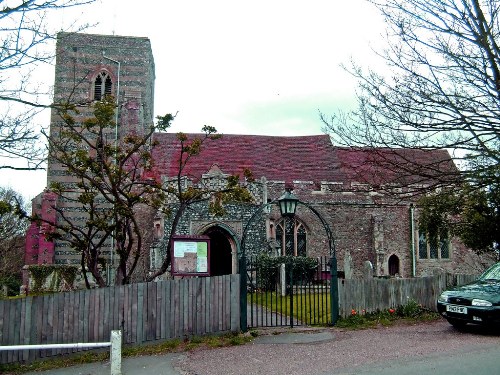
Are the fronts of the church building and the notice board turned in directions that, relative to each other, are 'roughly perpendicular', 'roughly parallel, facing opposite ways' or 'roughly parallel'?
roughly parallel

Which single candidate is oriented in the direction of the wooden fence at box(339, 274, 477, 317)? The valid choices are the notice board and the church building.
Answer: the church building

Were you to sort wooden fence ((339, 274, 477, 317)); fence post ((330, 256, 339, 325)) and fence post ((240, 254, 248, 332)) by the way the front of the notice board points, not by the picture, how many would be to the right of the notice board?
0

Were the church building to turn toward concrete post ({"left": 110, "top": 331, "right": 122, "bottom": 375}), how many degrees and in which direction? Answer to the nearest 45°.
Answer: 0° — it already faces it

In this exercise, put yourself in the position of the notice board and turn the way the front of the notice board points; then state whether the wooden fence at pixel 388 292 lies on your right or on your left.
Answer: on your left

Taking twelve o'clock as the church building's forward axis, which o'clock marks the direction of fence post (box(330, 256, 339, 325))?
The fence post is roughly at 12 o'clock from the church building.

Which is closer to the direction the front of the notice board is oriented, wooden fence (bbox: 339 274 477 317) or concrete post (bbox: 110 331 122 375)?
the concrete post

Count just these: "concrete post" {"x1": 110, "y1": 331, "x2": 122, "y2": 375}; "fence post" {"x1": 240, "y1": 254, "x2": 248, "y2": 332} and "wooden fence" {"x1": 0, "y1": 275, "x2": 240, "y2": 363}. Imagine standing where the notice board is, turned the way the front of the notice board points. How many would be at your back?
0

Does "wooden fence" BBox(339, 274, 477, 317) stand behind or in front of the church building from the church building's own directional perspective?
in front

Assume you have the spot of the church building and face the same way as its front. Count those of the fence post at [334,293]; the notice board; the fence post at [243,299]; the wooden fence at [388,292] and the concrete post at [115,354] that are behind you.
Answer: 0

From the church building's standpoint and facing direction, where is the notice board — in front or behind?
in front

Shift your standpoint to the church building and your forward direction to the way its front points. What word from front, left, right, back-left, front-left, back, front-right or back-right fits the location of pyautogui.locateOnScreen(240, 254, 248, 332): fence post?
front

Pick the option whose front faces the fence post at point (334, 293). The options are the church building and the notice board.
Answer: the church building

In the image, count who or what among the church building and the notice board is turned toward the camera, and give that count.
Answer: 2

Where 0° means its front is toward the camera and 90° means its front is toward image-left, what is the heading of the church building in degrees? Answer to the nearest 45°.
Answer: approximately 0°
